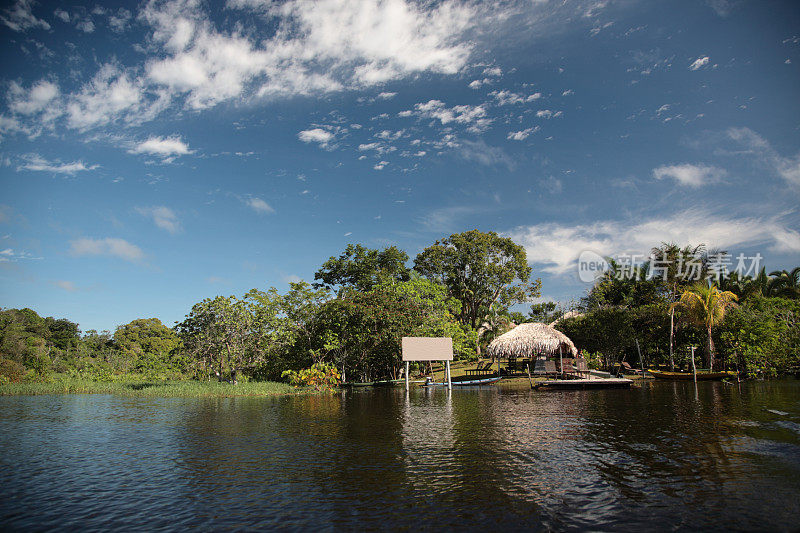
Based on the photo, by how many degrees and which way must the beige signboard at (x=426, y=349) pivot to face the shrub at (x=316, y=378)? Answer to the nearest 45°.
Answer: approximately 90° to its right

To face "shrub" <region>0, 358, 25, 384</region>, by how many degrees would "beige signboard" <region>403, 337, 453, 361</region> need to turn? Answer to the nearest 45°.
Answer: approximately 90° to its right

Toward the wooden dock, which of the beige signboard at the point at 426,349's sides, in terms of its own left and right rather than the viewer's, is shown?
left

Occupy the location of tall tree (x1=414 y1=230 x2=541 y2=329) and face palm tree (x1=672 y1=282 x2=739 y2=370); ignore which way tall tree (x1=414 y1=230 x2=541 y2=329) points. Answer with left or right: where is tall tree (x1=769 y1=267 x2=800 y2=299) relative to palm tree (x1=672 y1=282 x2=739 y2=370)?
left

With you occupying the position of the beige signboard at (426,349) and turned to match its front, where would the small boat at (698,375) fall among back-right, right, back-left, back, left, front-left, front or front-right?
left

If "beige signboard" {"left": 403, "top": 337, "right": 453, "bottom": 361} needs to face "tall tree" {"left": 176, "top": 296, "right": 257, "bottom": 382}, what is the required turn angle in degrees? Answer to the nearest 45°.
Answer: approximately 90° to its right

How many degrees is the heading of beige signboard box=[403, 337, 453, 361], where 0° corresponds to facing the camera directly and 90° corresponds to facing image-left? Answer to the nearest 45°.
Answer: approximately 0°

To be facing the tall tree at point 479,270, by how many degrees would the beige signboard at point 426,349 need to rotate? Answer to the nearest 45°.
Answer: approximately 180°

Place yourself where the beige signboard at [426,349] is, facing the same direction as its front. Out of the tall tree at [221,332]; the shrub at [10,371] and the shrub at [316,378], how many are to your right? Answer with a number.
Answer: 3
